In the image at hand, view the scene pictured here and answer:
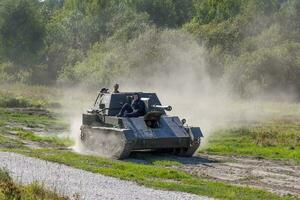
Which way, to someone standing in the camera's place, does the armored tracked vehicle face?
facing the viewer and to the right of the viewer
